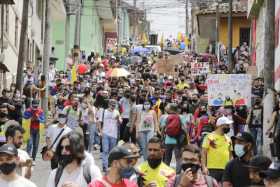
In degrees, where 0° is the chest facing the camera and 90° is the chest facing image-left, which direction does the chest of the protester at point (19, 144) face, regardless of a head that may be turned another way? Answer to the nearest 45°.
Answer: approximately 315°

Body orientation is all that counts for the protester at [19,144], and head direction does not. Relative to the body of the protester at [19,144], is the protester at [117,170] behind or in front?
in front

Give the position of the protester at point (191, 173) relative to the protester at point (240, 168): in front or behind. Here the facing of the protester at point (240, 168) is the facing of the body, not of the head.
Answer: in front

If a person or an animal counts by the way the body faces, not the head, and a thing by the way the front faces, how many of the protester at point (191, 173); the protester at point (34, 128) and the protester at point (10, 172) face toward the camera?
3

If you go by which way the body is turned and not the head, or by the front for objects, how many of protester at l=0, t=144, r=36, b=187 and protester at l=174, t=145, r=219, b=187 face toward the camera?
2

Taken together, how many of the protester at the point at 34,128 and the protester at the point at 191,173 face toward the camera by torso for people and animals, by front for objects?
2

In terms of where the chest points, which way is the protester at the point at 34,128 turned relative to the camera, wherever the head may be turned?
toward the camera

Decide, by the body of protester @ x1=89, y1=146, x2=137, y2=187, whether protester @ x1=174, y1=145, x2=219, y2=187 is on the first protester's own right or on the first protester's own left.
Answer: on the first protester's own left

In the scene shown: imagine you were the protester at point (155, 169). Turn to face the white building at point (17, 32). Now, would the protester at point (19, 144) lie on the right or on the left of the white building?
left

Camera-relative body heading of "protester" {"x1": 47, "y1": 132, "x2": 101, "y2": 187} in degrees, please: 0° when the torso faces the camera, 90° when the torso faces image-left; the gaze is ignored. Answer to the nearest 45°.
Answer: approximately 45°

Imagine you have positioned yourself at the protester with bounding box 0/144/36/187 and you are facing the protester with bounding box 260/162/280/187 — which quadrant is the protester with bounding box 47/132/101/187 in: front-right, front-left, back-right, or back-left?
front-left

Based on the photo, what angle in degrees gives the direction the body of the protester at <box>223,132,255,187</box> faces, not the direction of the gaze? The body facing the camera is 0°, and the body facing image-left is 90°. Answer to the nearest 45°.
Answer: approximately 45°

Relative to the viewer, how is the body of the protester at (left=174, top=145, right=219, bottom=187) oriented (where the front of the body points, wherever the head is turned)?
toward the camera

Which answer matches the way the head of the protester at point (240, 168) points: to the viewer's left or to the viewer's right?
to the viewer's left

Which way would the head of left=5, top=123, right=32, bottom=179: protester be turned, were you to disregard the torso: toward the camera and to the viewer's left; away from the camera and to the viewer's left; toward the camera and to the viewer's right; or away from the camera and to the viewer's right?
toward the camera and to the viewer's right

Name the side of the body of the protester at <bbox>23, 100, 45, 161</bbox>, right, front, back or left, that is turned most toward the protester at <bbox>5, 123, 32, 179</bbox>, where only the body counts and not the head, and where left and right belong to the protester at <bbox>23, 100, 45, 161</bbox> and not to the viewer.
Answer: front

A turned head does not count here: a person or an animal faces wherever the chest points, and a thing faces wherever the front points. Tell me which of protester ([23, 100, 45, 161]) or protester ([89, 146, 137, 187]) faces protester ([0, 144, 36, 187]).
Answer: protester ([23, 100, 45, 161])
